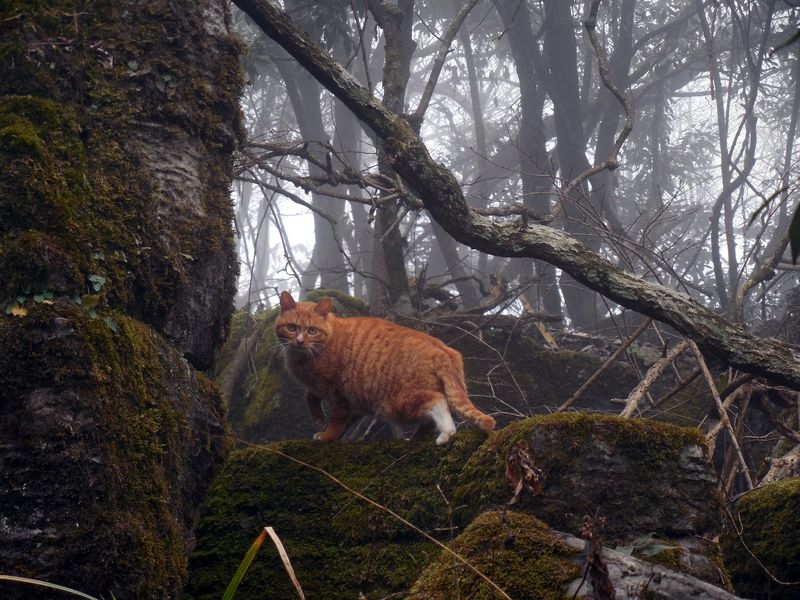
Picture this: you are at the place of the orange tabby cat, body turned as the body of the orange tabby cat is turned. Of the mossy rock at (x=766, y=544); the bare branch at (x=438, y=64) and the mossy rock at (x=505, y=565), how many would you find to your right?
1

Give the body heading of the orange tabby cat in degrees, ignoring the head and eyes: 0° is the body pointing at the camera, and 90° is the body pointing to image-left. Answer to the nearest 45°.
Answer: approximately 90°

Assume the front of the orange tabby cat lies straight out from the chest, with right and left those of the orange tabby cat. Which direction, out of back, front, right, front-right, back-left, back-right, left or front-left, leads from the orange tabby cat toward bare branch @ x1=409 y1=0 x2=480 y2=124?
right

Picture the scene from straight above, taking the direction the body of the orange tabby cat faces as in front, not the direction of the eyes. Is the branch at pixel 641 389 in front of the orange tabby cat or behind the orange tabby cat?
behind

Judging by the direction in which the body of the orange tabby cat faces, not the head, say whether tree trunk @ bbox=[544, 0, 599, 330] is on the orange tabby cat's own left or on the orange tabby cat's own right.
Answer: on the orange tabby cat's own right

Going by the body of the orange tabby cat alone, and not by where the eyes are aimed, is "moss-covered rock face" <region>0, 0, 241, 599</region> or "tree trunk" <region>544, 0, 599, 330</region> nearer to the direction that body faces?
the moss-covered rock face

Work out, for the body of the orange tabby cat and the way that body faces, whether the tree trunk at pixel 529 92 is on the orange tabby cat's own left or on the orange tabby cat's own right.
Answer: on the orange tabby cat's own right
